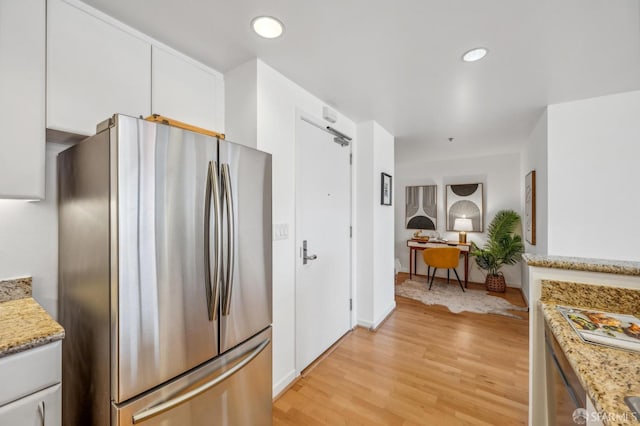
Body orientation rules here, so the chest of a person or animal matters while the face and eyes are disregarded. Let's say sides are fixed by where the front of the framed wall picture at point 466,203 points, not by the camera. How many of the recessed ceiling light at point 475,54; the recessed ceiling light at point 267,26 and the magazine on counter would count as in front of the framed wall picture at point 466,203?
3

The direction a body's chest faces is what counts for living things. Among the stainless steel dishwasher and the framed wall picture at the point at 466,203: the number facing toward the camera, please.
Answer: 1

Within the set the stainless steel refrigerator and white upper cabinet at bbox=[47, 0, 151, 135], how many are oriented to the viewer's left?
0

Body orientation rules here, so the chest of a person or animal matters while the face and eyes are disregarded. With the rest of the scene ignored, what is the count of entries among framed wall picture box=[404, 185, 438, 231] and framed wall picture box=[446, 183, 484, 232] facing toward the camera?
2

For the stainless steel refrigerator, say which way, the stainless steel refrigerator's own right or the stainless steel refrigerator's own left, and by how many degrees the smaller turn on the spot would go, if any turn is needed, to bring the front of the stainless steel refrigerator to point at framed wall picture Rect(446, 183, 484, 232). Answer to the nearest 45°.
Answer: approximately 45° to the stainless steel refrigerator's own left

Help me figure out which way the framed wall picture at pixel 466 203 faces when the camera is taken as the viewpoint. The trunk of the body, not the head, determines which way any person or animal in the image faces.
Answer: facing the viewer

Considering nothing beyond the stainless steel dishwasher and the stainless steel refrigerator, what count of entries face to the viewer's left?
1

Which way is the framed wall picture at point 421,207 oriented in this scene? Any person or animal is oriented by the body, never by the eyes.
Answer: toward the camera

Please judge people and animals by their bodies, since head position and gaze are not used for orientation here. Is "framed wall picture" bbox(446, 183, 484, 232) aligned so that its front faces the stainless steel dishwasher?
yes

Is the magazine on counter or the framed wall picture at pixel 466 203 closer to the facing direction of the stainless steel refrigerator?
the magazine on counter

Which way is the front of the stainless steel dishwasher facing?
to the viewer's left

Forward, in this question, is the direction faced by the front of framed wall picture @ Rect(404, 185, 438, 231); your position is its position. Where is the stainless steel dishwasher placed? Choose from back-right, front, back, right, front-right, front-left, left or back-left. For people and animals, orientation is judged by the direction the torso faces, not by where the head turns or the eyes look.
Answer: front

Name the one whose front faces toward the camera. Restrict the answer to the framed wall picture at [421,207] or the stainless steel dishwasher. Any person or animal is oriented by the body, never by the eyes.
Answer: the framed wall picture

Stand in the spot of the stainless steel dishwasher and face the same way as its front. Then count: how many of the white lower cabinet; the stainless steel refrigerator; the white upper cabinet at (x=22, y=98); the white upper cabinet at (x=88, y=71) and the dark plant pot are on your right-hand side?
1
